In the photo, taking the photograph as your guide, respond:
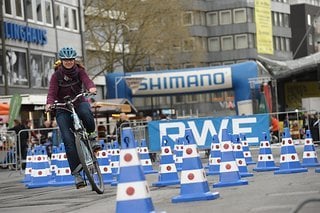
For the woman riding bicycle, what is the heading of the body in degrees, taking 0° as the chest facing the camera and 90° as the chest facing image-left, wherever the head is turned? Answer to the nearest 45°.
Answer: approximately 0°

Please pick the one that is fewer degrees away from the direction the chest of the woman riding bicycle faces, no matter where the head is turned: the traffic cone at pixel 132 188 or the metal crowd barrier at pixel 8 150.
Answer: the traffic cone

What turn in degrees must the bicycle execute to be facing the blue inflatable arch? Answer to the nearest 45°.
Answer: approximately 180°

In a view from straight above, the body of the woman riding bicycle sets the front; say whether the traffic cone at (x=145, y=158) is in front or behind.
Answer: behind

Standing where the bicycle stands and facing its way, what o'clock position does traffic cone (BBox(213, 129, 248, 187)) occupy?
The traffic cone is roughly at 9 o'clock from the bicycle.

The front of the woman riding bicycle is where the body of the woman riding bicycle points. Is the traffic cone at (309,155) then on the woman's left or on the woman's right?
on the woman's left
